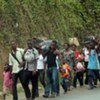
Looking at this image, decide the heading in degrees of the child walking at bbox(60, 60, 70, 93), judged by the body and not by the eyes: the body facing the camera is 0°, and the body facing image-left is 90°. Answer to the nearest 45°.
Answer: approximately 45°
